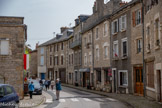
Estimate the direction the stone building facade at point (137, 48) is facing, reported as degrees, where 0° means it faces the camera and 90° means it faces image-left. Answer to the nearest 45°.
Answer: approximately 45°
